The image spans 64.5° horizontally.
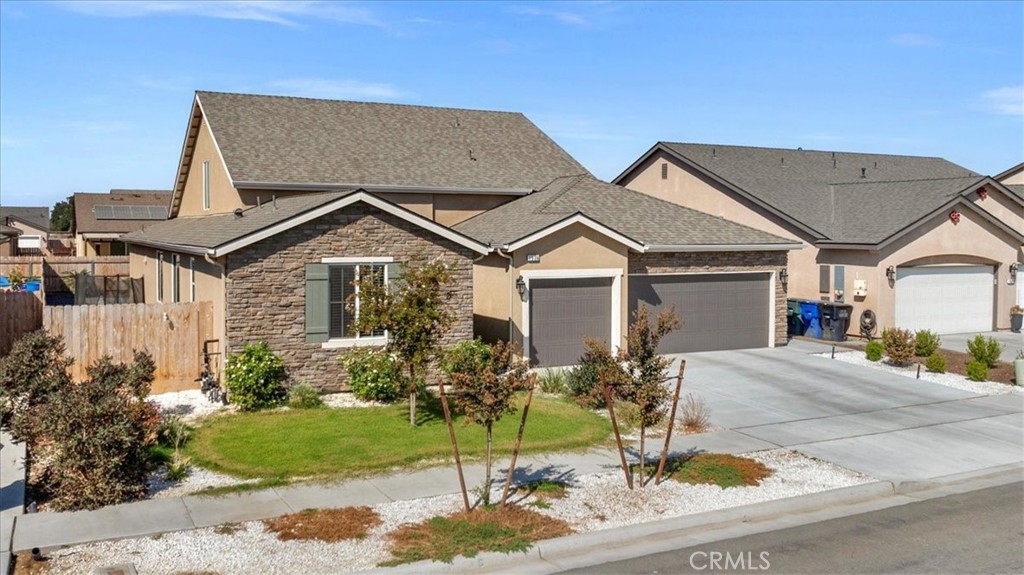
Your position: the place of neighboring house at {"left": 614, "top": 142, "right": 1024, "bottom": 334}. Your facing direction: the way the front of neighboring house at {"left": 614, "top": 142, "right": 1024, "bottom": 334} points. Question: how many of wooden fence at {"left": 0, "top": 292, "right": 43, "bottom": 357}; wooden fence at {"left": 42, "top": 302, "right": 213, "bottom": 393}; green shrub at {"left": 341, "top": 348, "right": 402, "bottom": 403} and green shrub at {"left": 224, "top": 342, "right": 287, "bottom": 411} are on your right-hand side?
4

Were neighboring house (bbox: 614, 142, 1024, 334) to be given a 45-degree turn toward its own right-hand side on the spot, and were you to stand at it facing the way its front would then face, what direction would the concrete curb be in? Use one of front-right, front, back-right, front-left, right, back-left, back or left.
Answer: front

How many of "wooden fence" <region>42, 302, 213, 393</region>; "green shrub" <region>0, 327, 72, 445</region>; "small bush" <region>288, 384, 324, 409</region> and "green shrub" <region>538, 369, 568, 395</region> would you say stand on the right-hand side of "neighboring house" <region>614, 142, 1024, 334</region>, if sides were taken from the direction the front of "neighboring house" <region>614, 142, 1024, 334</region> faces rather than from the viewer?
4

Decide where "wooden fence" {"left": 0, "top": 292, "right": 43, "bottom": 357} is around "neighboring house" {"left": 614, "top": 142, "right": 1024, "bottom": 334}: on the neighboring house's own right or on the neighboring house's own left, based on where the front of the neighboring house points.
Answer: on the neighboring house's own right

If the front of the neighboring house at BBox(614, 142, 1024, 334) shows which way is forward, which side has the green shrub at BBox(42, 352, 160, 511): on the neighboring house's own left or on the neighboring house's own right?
on the neighboring house's own right

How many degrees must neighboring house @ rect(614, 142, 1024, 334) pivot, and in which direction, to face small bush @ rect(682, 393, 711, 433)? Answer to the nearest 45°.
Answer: approximately 45° to its right

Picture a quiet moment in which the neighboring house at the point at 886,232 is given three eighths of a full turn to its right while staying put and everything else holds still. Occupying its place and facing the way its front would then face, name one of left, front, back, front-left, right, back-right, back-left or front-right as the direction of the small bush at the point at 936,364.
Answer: left

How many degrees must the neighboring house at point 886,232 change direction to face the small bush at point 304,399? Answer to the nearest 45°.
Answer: approximately 90° to its right

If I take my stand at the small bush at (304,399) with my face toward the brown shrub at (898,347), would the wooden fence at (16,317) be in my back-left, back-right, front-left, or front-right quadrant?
back-left

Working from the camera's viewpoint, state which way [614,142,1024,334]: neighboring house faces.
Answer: facing the viewer and to the right of the viewer

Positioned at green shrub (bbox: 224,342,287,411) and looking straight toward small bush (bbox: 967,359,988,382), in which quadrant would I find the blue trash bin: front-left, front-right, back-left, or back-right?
front-left

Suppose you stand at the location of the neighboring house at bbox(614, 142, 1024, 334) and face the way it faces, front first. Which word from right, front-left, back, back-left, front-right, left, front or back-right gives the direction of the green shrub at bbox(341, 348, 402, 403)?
right

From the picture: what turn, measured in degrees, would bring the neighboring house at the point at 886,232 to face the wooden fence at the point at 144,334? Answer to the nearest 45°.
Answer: approximately 90° to its right

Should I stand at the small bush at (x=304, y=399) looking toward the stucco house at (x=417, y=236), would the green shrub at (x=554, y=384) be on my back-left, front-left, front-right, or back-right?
front-right

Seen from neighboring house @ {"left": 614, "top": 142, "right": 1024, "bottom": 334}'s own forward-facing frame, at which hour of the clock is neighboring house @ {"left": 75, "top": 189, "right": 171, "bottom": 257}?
neighboring house @ {"left": 75, "top": 189, "right": 171, "bottom": 257} is roughly at 5 o'clock from neighboring house @ {"left": 614, "top": 142, "right": 1024, "bottom": 334}.

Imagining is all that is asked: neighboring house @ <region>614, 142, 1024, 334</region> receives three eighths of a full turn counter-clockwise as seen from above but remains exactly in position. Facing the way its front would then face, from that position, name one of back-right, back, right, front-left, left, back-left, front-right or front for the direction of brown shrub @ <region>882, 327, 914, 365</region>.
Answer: back

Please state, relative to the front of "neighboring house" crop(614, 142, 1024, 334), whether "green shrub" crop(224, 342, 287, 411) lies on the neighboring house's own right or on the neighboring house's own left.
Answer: on the neighboring house's own right
